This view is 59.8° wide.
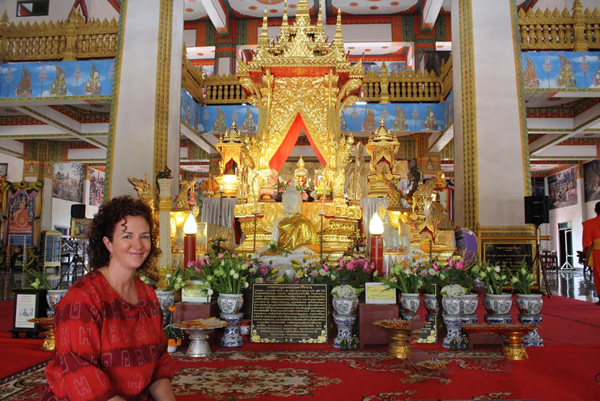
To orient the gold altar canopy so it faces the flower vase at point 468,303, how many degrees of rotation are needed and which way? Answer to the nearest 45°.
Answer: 0° — it already faces it

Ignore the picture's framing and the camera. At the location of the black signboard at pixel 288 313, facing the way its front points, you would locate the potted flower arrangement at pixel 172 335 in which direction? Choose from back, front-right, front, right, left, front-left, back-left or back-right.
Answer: right

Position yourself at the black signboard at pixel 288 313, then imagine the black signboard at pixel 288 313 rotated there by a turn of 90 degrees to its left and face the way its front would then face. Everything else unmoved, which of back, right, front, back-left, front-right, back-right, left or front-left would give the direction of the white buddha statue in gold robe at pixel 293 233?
left

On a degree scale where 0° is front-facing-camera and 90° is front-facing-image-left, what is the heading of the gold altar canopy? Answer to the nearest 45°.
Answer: approximately 0°

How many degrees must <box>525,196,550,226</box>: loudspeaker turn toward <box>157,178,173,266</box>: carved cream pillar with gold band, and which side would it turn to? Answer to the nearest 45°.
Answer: approximately 45° to its right

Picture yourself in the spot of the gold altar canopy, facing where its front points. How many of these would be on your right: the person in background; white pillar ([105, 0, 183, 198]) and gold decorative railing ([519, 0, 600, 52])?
1

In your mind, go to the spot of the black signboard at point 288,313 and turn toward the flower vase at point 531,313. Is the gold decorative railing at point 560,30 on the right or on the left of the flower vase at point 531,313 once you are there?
left

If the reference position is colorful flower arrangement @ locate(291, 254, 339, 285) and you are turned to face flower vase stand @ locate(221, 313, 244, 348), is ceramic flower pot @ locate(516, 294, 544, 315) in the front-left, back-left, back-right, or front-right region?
back-left

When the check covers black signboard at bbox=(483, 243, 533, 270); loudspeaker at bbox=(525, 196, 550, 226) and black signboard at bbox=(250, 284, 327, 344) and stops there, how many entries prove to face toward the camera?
3

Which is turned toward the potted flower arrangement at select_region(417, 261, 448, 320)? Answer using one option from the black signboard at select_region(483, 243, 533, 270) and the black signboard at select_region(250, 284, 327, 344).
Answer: the black signboard at select_region(483, 243, 533, 270)

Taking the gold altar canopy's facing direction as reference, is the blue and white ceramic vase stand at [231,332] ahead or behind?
ahead

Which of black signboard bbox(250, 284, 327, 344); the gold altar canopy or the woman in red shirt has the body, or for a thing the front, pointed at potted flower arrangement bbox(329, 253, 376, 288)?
the gold altar canopy

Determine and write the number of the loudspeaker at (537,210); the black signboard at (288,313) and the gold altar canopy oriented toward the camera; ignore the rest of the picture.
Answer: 3

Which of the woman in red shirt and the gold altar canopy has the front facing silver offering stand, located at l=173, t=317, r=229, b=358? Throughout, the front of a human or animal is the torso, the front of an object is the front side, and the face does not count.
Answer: the gold altar canopy

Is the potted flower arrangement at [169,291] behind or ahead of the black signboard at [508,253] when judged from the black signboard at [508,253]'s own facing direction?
ahead
